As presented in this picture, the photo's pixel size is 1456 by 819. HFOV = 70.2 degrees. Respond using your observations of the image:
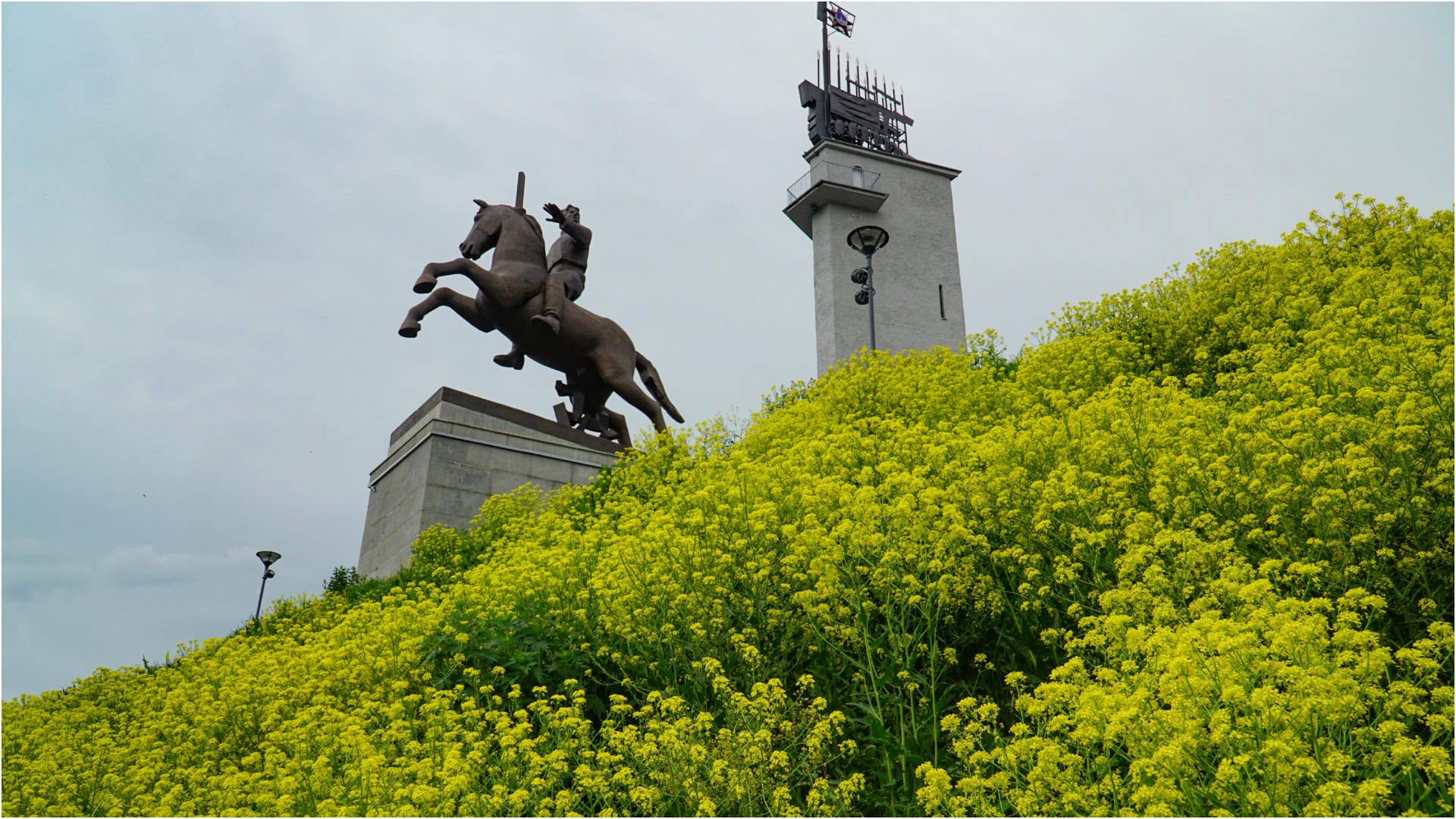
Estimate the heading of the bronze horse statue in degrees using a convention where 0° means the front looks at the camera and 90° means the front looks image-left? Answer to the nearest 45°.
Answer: approximately 90°

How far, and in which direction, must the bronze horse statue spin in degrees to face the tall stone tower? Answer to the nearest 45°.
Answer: approximately 135° to its right
